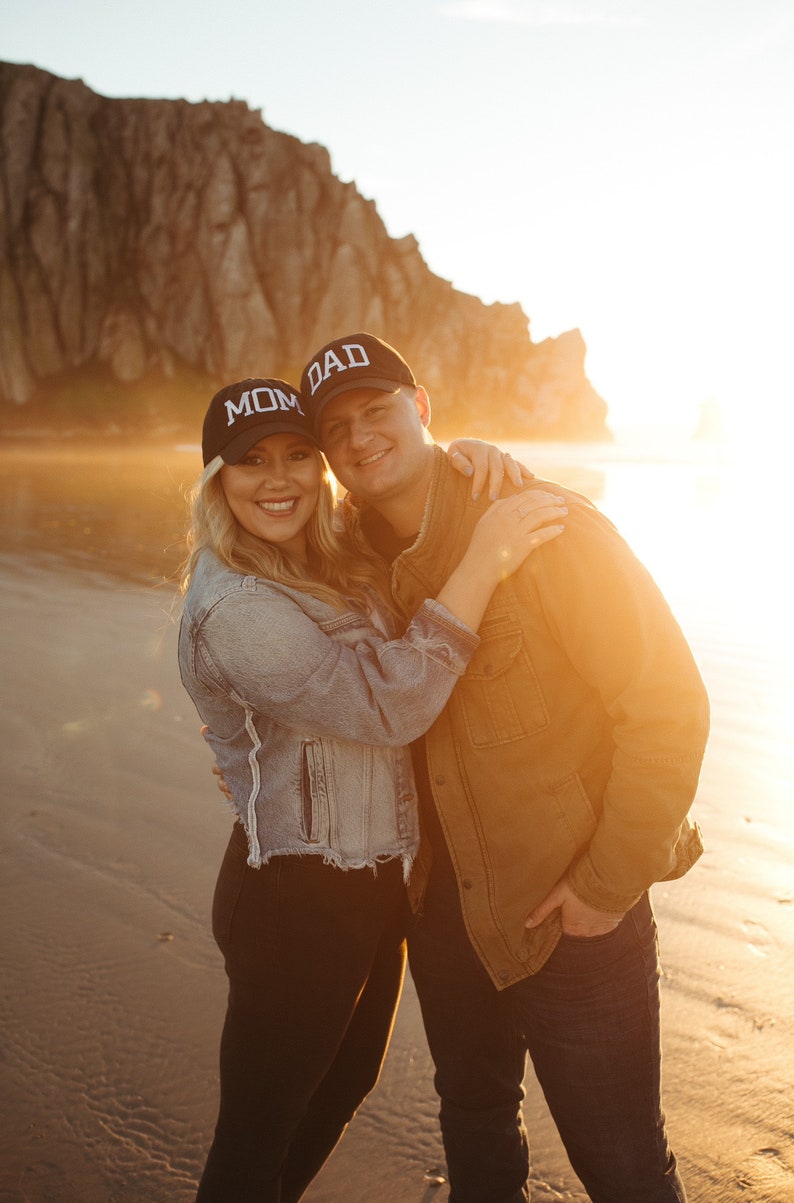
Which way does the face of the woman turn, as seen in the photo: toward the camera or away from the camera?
toward the camera

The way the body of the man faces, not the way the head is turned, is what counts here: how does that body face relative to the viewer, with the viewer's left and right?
facing the viewer and to the left of the viewer

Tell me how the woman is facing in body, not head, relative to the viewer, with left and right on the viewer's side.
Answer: facing the viewer and to the right of the viewer
